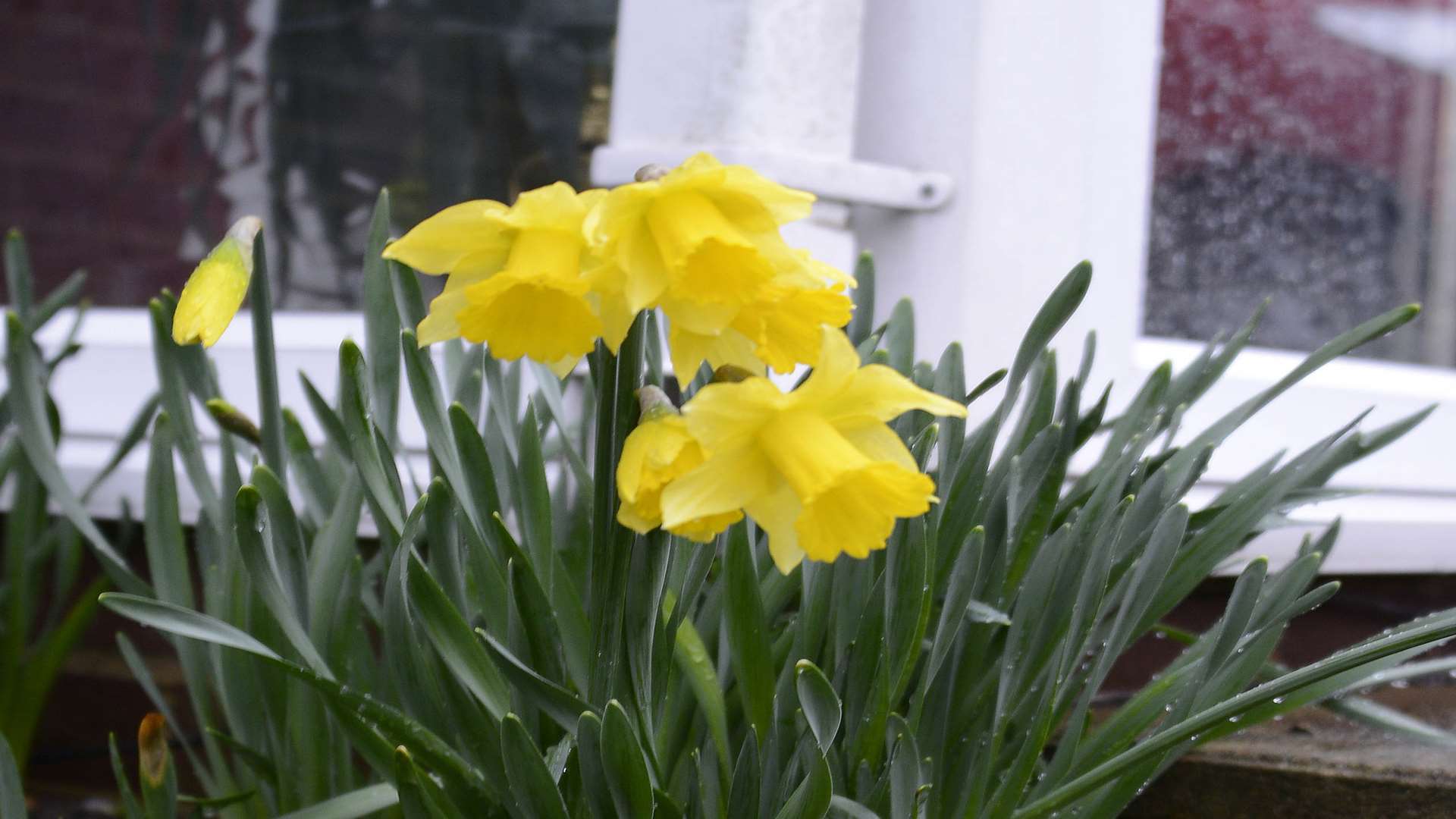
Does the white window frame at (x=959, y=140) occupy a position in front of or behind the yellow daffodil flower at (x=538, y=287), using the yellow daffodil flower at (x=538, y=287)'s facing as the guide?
behind

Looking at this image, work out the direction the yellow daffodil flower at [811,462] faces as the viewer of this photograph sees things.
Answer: facing the viewer and to the right of the viewer

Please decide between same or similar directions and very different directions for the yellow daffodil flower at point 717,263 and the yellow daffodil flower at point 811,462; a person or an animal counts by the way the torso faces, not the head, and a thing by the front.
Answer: same or similar directions

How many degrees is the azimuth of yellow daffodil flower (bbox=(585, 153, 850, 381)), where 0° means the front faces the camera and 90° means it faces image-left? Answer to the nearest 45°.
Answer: approximately 315°

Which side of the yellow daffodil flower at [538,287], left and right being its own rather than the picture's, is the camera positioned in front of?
front

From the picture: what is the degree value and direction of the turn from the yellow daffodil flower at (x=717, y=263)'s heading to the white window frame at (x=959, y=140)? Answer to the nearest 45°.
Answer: approximately 135° to its left

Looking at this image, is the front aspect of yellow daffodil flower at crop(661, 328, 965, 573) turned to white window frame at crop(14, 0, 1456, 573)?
no

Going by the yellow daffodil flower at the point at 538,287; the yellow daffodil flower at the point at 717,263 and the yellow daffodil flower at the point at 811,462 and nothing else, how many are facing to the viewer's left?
0

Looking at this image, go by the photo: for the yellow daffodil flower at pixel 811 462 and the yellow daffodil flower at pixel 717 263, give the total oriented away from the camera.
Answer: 0
